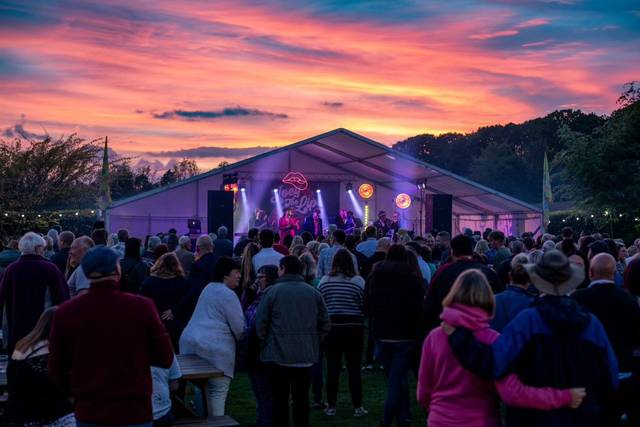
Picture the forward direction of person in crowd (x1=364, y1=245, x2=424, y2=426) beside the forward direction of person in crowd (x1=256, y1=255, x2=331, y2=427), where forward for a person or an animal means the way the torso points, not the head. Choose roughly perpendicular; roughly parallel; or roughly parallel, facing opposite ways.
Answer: roughly parallel

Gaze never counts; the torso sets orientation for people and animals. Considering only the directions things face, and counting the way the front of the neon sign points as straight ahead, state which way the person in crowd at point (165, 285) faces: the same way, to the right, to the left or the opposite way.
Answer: the opposite way

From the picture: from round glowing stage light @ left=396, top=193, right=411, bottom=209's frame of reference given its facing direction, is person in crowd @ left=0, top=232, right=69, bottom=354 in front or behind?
in front

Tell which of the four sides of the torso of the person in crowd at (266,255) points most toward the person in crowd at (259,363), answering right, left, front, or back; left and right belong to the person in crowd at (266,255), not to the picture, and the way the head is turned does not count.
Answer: back

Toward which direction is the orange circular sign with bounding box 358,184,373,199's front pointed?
toward the camera

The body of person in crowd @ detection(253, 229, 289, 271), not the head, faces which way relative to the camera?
away from the camera

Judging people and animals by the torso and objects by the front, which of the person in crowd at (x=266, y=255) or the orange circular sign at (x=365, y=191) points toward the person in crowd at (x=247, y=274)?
the orange circular sign

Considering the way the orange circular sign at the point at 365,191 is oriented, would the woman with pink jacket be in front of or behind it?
in front

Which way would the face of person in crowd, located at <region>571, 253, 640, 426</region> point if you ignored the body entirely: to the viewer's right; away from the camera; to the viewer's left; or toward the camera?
away from the camera

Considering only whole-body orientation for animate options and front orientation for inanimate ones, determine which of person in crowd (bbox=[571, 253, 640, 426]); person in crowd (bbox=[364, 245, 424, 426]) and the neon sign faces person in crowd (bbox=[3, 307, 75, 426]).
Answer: the neon sign

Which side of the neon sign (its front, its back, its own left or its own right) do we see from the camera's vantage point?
front

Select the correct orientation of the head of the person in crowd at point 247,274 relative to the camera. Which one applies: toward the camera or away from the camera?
away from the camera

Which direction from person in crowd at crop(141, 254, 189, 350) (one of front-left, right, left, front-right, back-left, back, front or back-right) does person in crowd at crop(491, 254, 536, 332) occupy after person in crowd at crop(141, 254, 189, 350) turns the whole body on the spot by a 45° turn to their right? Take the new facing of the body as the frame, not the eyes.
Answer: right

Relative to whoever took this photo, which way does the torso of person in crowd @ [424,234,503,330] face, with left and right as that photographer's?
facing away from the viewer

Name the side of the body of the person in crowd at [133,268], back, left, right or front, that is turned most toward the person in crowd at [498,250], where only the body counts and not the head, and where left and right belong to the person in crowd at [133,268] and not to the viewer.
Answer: right

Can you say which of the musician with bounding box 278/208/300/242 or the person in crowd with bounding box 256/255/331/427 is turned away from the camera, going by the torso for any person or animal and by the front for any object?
the person in crowd

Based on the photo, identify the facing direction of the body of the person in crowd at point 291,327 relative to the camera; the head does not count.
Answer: away from the camera

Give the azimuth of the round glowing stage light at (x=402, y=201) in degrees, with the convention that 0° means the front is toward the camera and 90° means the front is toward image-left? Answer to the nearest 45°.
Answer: approximately 0°

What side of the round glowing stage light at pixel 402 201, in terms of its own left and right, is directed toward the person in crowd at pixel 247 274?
front

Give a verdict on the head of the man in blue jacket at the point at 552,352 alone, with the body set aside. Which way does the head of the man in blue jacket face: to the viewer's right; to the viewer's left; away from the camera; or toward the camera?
away from the camera

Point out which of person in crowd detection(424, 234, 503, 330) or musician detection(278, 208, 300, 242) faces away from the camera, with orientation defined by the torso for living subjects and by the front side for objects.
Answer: the person in crowd
